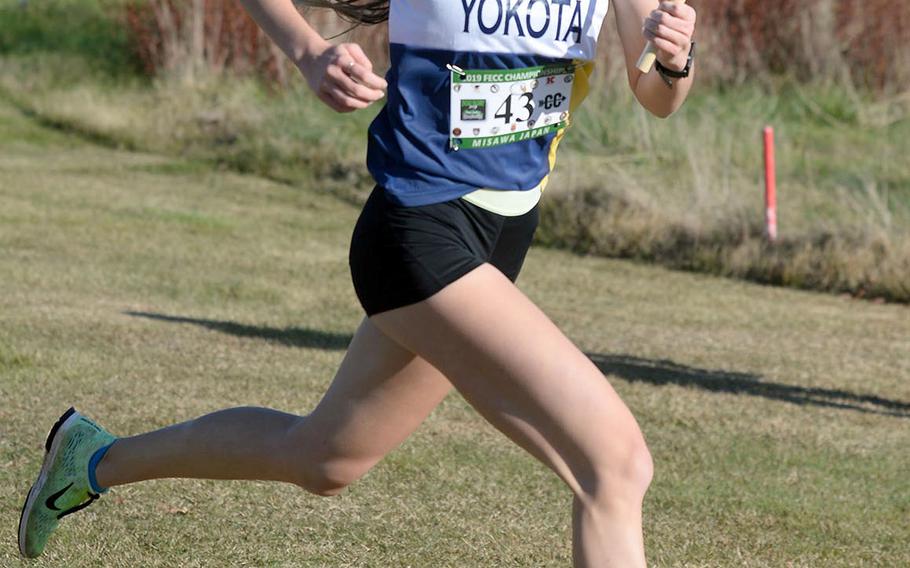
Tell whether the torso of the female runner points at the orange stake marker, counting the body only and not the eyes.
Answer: no

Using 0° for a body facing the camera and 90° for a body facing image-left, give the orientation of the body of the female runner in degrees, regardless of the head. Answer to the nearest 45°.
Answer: approximately 315°
